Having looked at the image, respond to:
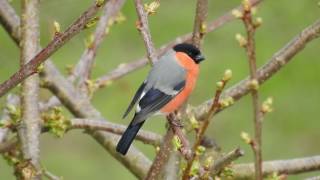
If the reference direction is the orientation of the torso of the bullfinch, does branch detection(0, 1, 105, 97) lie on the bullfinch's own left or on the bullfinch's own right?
on the bullfinch's own right

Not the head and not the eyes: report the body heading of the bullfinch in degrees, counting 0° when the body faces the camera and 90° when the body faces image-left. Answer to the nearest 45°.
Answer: approximately 270°

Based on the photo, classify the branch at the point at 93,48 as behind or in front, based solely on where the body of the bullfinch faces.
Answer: behind

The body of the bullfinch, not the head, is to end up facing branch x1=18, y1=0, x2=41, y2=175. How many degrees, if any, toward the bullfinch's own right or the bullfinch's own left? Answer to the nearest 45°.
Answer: approximately 135° to the bullfinch's own right
